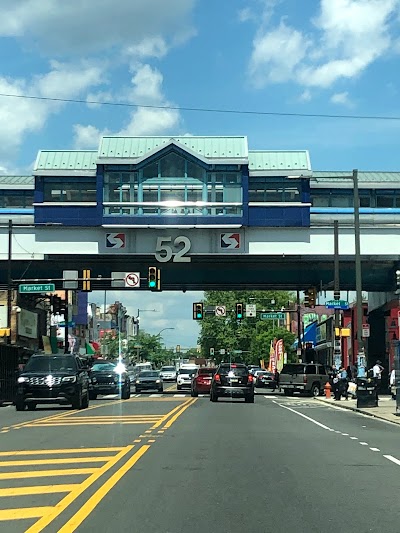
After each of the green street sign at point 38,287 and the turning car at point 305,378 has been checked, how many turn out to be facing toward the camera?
1

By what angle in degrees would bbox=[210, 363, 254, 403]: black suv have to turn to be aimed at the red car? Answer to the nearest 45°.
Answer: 0° — it already faces it

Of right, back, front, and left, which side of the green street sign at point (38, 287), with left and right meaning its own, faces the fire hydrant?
left

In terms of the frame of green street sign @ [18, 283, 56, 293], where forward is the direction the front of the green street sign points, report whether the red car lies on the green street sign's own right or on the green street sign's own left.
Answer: on the green street sign's own left

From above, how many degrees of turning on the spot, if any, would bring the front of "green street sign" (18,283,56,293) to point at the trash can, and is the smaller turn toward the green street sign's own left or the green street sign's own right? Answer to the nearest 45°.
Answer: approximately 45° to the green street sign's own left

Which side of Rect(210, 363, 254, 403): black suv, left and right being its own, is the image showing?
back

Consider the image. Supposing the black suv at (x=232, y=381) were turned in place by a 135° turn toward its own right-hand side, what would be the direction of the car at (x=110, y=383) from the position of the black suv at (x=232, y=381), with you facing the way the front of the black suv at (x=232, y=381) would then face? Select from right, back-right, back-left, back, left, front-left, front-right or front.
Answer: back

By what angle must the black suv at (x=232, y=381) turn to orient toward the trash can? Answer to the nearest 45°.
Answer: approximately 135° to its right

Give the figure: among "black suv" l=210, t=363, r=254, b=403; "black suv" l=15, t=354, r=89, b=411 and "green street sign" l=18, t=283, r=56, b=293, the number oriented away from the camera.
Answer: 1

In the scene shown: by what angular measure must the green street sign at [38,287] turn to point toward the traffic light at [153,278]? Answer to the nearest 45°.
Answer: approximately 45° to its left

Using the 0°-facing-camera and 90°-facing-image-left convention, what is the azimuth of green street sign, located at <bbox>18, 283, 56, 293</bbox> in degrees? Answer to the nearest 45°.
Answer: approximately 0°

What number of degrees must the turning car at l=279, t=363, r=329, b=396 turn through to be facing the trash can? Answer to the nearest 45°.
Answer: approximately 135° to its right
